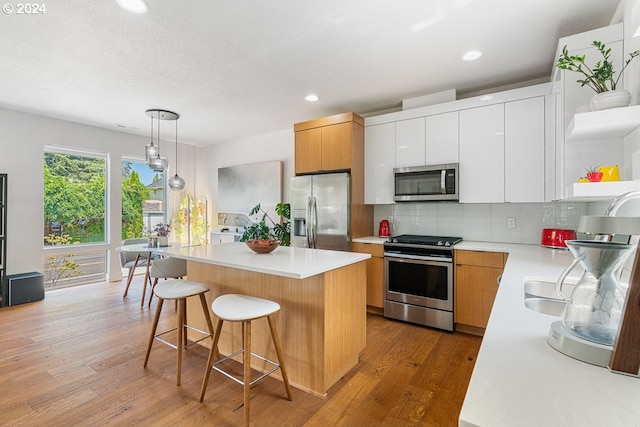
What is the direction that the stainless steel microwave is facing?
toward the camera

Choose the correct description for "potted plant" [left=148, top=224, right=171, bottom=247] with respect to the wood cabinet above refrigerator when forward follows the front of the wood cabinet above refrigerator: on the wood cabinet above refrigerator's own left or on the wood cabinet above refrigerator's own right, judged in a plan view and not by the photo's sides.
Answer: on the wood cabinet above refrigerator's own right

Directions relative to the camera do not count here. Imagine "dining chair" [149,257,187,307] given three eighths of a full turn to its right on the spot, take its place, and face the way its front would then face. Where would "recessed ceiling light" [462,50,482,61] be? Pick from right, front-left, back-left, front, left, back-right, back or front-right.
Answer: front-right

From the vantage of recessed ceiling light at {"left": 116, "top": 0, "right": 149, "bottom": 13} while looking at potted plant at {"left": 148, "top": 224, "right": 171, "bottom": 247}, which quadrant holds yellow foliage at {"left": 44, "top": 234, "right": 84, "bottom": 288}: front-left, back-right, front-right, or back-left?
front-left

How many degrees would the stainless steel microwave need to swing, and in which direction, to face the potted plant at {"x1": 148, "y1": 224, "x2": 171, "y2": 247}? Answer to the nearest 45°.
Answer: approximately 90° to its right

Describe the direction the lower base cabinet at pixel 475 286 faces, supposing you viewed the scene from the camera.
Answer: facing the viewer

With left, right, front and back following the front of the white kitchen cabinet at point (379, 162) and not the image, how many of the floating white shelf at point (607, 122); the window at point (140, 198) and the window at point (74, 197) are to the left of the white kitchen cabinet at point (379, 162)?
1

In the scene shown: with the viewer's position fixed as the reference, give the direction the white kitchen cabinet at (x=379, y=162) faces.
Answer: facing the viewer and to the left of the viewer

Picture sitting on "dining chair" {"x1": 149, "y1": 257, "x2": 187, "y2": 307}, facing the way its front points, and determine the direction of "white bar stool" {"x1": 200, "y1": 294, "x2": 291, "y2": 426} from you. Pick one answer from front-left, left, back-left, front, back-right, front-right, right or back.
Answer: back-left

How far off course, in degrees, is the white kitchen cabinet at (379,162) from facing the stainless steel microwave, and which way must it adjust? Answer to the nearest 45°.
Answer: approximately 90° to its left

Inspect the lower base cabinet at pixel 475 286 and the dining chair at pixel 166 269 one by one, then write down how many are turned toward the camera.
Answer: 1

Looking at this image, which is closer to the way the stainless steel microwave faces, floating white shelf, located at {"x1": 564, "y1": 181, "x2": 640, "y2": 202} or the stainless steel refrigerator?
the floating white shelf

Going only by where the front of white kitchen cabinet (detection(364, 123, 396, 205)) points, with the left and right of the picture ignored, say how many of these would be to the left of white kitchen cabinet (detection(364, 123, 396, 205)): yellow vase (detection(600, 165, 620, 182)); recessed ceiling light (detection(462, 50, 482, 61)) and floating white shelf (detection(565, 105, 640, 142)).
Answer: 3

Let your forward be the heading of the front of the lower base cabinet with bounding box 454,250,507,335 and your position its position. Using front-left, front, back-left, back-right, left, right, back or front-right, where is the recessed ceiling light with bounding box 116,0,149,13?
front-right

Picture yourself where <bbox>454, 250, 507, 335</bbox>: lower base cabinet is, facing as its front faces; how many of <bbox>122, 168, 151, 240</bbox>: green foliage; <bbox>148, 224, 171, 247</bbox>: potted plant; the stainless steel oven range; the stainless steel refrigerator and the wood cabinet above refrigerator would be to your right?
5

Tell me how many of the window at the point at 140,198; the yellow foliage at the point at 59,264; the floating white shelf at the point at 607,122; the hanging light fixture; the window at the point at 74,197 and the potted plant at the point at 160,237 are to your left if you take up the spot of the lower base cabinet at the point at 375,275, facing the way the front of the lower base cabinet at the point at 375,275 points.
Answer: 1
